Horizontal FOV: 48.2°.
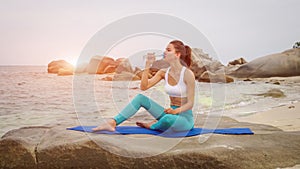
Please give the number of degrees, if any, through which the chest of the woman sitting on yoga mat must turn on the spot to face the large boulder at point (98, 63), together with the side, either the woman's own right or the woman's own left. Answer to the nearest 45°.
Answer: approximately 90° to the woman's own right

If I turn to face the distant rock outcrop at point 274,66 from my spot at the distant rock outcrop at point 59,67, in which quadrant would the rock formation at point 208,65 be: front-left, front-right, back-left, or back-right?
front-right

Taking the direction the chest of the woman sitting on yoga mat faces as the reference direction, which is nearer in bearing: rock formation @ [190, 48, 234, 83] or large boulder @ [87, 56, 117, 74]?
the large boulder

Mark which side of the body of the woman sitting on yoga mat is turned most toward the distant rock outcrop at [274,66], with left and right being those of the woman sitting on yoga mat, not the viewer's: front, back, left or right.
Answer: back

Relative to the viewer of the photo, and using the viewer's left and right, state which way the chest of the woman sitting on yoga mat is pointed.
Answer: facing the viewer and to the left of the viewer

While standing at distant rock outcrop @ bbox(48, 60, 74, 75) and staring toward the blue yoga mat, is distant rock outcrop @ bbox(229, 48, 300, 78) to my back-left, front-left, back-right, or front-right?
front-left

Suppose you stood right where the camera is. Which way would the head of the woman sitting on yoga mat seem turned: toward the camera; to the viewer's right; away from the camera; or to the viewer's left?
to the viewer's left
